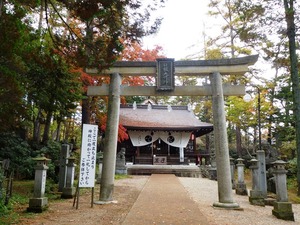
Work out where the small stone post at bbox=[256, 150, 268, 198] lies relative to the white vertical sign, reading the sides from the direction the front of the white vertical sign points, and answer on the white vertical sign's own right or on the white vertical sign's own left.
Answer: on the white vertical sign's own left

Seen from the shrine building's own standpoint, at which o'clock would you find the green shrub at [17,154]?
The green shrub is roughly at 1 o'clock from the shrine building.

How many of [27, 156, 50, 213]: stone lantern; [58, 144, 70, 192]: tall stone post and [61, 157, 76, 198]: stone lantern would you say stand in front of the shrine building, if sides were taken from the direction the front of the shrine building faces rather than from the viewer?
3

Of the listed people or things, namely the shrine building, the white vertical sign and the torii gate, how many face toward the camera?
3

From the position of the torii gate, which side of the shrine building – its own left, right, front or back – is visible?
front

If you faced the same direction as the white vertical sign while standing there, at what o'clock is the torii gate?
The torii gate is roughly at 9 o'clock from the white vertical sign.

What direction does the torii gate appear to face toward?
toward the camera

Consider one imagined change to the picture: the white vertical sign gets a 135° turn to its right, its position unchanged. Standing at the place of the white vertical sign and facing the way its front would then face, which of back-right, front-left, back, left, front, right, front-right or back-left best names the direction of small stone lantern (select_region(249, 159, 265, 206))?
back-right

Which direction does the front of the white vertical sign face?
toward the camera

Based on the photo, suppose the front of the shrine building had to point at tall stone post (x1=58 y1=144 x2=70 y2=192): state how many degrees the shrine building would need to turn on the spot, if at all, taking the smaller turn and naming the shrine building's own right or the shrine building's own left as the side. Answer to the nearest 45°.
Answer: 0° — it already faces it
